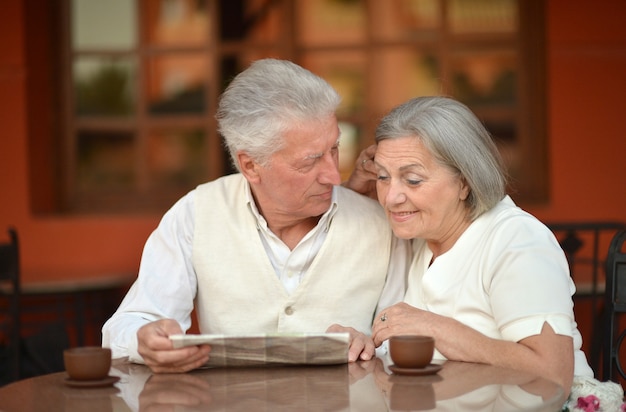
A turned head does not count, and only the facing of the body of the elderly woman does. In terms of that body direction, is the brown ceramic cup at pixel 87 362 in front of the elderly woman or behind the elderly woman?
in front

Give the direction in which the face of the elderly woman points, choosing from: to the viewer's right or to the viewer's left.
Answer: to the viewer's left

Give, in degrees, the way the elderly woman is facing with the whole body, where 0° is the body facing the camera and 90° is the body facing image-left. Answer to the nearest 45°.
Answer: approximately 45°
